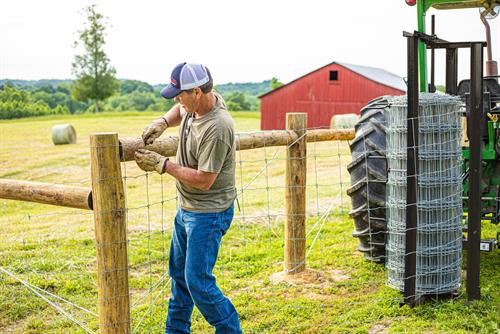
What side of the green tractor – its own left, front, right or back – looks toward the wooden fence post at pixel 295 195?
left

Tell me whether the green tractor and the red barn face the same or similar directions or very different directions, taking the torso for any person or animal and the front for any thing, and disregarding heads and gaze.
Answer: very different directions

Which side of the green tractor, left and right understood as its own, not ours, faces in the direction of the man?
back

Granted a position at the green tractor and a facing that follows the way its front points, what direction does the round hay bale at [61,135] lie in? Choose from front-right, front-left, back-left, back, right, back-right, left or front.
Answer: front-left

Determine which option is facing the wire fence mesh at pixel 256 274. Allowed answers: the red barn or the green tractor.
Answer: the red barn

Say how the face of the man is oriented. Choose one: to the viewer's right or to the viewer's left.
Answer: to the viewer's left

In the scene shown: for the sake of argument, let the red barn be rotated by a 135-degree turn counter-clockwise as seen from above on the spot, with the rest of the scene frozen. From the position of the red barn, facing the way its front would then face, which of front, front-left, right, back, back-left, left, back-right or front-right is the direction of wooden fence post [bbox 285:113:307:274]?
back-right

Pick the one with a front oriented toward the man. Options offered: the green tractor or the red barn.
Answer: the red barn

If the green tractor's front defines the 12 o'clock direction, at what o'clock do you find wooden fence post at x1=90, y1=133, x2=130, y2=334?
The wooden fence post is roughly at 7 o'clock from the green tractor.

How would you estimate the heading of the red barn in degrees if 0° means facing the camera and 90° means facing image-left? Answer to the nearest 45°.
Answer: approximately 0°

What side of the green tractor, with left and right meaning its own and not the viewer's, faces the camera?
back

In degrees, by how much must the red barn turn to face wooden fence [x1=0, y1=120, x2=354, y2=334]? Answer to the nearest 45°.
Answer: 0° — it already faces it

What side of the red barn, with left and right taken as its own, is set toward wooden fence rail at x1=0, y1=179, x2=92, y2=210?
front

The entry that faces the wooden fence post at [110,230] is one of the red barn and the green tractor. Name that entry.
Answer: the red barn

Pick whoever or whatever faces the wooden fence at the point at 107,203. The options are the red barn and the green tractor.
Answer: the red barn
